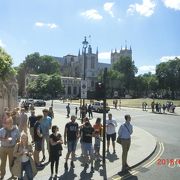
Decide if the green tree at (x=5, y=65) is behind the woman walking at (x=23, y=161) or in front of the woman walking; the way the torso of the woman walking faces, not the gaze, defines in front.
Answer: behind

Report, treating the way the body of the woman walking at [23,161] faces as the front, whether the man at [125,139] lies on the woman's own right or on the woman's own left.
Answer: on the woman's own left

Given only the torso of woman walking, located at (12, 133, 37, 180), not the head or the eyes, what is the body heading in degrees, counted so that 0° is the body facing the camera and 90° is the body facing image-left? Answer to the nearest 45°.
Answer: approximately 0°
